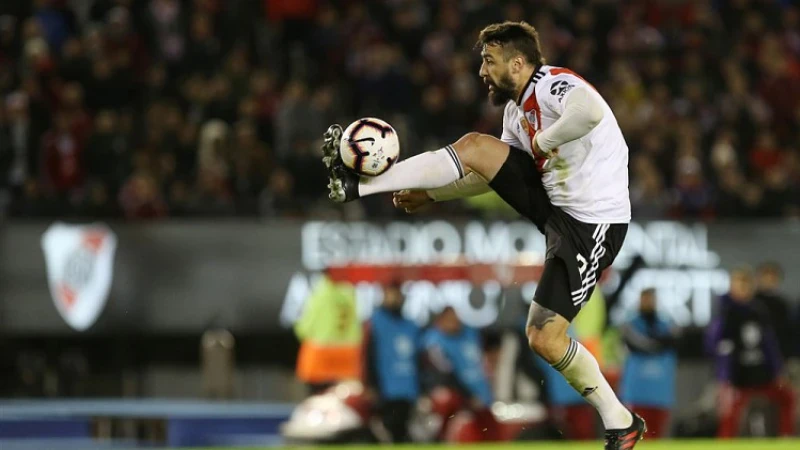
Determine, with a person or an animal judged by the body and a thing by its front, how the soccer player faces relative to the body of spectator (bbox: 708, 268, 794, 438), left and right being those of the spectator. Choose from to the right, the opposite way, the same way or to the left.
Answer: to the right

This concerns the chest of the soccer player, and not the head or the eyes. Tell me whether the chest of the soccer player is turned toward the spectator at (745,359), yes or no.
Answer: no

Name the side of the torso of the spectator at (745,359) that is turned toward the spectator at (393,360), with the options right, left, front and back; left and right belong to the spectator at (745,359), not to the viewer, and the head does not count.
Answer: right

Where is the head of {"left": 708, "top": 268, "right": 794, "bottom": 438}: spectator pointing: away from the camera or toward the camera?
toward the camera

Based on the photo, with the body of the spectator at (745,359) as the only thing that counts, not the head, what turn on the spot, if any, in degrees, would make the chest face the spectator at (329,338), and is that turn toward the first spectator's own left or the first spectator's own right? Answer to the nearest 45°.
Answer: approximately 90° to the first spectator's own right

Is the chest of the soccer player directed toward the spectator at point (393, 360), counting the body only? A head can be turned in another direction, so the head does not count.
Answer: no

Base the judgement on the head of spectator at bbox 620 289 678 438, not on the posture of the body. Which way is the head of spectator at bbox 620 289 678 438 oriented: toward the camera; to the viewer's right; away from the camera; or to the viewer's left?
toward the camera

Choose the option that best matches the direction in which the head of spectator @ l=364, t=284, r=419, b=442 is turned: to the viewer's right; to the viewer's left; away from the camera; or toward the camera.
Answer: toward the camera

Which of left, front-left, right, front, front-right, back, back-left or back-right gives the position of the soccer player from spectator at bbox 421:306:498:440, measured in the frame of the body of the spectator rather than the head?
front-left

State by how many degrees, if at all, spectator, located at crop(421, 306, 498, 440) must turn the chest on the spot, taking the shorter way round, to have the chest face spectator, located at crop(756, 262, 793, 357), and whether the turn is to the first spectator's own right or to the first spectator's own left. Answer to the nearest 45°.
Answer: approximately 135° to the first spectator's own left

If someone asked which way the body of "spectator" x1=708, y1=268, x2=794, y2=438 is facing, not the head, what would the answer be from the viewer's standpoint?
toward the camera

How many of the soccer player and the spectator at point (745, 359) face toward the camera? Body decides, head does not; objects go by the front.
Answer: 1

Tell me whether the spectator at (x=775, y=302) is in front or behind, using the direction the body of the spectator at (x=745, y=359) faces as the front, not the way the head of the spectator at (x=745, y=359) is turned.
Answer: behind

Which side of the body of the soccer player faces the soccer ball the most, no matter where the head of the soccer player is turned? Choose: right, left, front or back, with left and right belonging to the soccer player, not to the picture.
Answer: front

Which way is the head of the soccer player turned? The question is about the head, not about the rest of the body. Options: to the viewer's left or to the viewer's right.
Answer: to the viewer's left

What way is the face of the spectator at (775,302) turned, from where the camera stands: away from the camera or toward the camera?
toward the camera

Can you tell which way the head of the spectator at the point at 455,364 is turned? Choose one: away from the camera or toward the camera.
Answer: toward the camera

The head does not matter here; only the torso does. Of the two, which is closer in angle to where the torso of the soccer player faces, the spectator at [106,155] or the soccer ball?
the soccer ball

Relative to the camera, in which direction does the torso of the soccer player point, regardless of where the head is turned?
to the viewer's left

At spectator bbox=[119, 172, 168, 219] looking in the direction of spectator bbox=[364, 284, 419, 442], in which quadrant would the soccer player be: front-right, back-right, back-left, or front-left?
front-right
